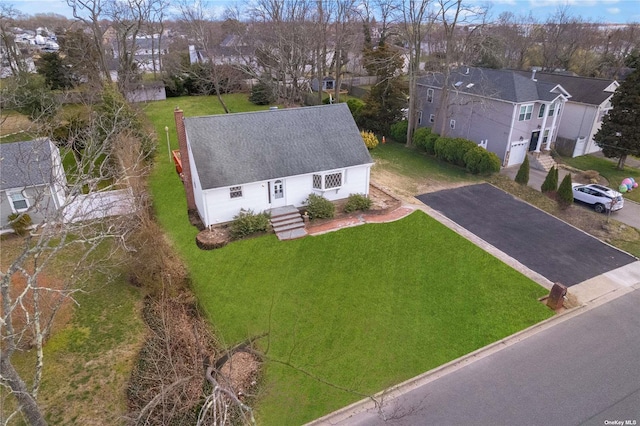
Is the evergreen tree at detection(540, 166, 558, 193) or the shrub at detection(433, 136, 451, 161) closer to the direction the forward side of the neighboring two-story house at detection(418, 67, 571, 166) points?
the evergreen tree

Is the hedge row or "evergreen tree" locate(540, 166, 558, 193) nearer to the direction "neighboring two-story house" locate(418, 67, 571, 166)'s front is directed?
the evergreen tree

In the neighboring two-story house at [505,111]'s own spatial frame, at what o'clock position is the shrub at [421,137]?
The shrub is roughly at 4 o'clock from the neighboring two-story house.

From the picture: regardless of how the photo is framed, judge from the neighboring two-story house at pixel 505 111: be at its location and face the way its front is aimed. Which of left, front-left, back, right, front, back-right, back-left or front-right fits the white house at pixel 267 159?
right

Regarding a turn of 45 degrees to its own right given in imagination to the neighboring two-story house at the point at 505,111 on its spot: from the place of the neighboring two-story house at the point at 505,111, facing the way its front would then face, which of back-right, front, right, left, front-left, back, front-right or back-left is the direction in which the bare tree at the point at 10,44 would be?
right

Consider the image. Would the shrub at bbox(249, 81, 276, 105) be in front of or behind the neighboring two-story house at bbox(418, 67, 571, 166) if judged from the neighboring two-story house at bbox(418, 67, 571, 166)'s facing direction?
behind

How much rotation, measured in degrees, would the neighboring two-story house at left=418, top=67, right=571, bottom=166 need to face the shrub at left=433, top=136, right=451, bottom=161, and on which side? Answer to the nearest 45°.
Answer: approximately 90° to its right

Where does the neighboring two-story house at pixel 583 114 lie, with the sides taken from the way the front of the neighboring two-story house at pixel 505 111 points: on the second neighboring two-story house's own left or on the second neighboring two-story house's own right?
on the second neighboring two-story house's own left

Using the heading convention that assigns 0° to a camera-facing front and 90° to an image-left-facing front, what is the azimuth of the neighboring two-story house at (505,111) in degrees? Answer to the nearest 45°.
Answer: approximately 315°
